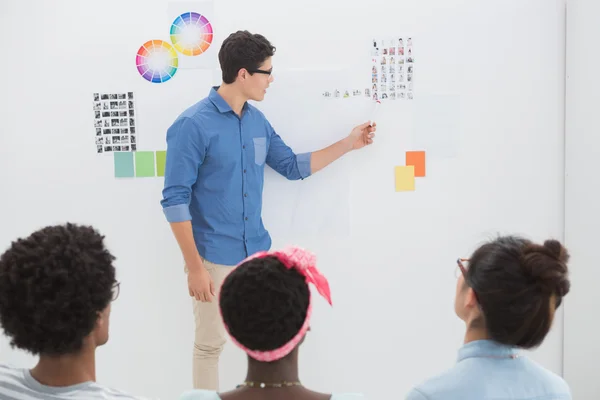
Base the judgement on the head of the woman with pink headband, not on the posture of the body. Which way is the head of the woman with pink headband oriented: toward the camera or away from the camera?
away from the camera

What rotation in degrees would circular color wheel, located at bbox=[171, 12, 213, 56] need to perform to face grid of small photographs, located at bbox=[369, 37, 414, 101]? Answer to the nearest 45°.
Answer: approximately 90° to its left

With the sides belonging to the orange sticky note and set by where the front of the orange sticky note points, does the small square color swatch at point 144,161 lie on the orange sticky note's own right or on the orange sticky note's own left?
on the orange sticky note's own right

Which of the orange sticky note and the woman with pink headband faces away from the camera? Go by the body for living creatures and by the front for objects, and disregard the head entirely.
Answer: the woman with pink headband

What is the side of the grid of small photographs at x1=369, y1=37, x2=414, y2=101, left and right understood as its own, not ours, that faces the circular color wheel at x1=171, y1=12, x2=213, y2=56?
right

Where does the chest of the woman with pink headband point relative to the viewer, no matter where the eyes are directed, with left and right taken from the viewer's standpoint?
facing away from the viewer

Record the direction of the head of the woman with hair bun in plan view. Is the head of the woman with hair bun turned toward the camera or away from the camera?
away from the camera

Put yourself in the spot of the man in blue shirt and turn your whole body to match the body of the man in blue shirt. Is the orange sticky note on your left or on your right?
on your left

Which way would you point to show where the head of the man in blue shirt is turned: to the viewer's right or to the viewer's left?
to the viewer's right
